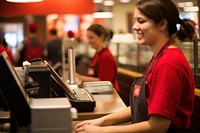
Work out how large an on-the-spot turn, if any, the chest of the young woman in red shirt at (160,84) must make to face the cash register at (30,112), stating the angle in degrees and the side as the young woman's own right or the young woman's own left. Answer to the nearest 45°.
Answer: approximately 45° to the young woman's own left

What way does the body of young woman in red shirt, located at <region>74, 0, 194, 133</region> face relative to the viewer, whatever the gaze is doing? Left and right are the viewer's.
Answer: facing to the left of the viewer

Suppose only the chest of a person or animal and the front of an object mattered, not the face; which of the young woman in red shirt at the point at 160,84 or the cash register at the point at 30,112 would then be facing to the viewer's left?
the young woman in red shirt

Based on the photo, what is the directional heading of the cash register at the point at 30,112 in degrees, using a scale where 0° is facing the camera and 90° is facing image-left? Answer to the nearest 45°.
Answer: approximately 270°

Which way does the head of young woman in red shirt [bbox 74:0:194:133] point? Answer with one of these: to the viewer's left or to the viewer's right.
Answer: to the viewer's left

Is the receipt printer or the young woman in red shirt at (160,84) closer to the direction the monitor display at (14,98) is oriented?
the young woman in red shirt

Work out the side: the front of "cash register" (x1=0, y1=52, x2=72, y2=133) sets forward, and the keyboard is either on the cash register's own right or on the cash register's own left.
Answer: on the cash register's own left

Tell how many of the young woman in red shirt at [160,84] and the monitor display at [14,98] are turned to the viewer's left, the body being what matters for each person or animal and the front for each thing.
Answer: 1

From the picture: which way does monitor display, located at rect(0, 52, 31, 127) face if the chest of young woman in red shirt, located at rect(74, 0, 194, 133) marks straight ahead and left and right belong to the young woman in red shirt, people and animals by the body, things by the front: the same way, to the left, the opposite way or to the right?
the opposite way

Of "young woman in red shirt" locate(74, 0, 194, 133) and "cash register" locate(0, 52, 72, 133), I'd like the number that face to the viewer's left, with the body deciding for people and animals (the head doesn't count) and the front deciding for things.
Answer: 1

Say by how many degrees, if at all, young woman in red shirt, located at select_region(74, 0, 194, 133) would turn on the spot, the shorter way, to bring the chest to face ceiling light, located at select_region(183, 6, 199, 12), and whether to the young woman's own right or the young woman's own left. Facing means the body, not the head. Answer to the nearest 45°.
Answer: approximately 90° to the young woman's own right

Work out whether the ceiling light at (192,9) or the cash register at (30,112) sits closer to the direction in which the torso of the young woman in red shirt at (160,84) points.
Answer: the cash register

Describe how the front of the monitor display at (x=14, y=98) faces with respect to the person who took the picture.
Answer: facing to the right of the viewer

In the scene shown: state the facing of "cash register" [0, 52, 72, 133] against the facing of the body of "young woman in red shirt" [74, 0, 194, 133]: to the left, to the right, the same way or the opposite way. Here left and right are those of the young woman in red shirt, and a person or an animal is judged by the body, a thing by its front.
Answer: the opposite way

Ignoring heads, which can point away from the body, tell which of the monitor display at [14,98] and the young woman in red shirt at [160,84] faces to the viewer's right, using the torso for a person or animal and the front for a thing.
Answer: the monitor display
